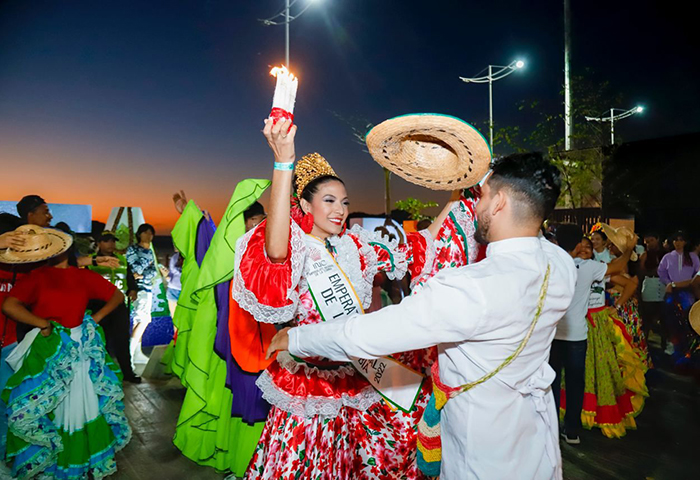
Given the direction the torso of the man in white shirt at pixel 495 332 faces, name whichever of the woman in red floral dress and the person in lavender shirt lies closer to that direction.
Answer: the woman in red floral dress

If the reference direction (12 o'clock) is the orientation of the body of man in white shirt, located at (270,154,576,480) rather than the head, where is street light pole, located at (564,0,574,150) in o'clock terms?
The street light pole is roughly at 2 o'clock from the man in white shirt.

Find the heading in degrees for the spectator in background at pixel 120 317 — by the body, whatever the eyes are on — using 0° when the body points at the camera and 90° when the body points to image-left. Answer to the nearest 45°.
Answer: approximately 0°

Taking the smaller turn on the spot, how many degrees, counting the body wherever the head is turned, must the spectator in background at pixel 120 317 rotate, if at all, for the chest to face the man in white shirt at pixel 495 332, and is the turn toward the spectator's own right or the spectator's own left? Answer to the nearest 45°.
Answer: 0° — they already face them

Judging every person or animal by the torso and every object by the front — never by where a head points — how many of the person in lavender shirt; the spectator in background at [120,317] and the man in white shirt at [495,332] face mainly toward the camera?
2

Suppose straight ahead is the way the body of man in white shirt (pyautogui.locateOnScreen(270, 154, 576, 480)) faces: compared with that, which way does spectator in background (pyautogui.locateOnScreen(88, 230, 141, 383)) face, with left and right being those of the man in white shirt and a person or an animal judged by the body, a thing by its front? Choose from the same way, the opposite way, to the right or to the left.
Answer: the opposite way

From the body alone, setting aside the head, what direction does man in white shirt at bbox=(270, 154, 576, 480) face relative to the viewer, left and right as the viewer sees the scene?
facing away from the viewer and to the left of the viewer

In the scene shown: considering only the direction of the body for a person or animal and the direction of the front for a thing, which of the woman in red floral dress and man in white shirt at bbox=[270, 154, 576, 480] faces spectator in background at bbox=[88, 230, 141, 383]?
the man in white shirt

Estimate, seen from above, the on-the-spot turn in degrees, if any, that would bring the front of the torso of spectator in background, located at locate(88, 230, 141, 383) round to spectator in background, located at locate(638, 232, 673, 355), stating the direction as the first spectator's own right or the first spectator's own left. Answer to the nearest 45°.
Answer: approximately 90° to the first spectator's own left
